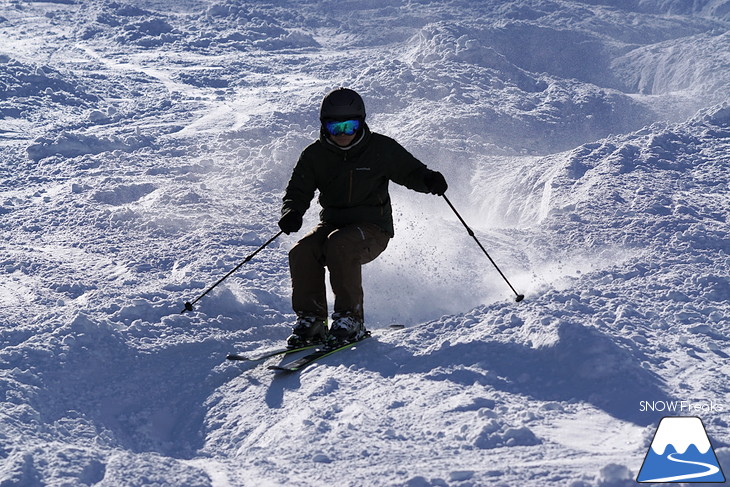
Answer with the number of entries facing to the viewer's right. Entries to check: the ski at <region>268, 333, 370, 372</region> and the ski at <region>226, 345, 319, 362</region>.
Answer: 0

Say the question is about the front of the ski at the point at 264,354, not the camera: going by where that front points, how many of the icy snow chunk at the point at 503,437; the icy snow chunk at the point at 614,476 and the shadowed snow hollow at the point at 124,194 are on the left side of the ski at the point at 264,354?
2

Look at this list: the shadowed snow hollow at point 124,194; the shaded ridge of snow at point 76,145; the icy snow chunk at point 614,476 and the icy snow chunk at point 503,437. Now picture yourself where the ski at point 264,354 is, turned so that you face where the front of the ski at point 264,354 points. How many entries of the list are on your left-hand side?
2

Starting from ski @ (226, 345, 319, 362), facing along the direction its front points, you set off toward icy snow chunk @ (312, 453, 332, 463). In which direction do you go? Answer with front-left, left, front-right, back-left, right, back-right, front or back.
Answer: front-left

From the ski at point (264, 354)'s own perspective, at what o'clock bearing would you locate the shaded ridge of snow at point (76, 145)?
The shaded ridge of snow is roughly at 4 o'clock from the ski.

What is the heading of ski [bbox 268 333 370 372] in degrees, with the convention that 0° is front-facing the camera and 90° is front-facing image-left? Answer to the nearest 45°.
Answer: approximately 45°

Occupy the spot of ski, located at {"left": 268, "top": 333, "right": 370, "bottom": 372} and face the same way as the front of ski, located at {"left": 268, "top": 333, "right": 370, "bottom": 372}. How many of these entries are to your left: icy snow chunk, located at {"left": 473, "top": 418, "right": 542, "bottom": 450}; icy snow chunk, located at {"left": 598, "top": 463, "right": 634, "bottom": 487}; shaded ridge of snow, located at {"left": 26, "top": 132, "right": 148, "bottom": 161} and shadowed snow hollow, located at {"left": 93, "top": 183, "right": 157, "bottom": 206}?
2

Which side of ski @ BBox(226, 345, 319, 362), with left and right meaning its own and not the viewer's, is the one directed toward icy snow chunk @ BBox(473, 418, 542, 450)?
left

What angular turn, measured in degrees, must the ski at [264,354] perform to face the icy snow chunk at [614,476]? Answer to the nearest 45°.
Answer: approximately 90° to its left

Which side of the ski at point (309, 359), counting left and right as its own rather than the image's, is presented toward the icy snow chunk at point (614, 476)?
left

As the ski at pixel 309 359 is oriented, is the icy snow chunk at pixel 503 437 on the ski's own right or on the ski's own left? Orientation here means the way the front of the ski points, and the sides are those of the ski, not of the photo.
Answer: on the ski's own left

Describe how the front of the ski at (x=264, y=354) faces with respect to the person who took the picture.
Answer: facing the viewer and to the left of the viewer
